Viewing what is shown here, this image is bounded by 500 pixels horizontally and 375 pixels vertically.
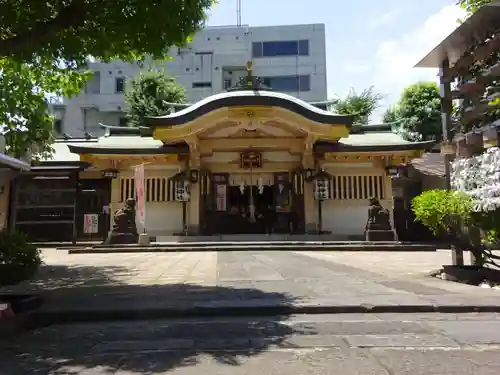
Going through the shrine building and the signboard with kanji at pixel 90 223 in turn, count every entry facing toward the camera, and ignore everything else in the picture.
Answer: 2

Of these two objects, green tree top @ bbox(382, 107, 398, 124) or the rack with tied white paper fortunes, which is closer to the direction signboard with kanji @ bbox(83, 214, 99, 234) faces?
the rack with tied white paper fortunes

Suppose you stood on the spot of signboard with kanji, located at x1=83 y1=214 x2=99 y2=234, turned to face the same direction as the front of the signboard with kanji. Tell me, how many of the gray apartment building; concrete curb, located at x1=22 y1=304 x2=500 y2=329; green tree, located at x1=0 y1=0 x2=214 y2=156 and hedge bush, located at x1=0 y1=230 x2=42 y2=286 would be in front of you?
3

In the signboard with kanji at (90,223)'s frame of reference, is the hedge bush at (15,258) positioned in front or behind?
in front

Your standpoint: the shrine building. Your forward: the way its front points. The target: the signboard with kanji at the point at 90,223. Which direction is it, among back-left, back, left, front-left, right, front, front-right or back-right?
right

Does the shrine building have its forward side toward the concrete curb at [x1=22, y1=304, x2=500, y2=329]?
yes

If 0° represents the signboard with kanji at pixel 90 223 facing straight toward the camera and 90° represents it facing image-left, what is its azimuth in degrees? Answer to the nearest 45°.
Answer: approximately 0°

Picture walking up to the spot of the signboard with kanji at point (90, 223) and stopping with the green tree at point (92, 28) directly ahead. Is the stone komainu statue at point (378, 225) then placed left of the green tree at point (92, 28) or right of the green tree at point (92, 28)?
left
